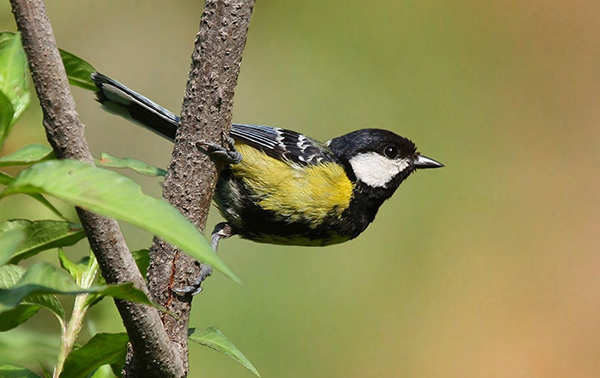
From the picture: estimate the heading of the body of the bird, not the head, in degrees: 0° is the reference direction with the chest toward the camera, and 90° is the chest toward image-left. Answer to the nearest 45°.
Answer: approximately 270°

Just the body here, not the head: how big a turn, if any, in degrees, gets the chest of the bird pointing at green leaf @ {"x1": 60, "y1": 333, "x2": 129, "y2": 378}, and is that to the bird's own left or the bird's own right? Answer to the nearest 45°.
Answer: approximately 180°

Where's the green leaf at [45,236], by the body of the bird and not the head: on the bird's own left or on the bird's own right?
on the bird's own right

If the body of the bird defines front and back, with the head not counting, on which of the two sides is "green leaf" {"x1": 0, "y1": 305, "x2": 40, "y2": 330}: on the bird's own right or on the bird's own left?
on the bird's own right

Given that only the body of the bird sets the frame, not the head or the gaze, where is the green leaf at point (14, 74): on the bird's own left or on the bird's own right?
on the bird's own right
